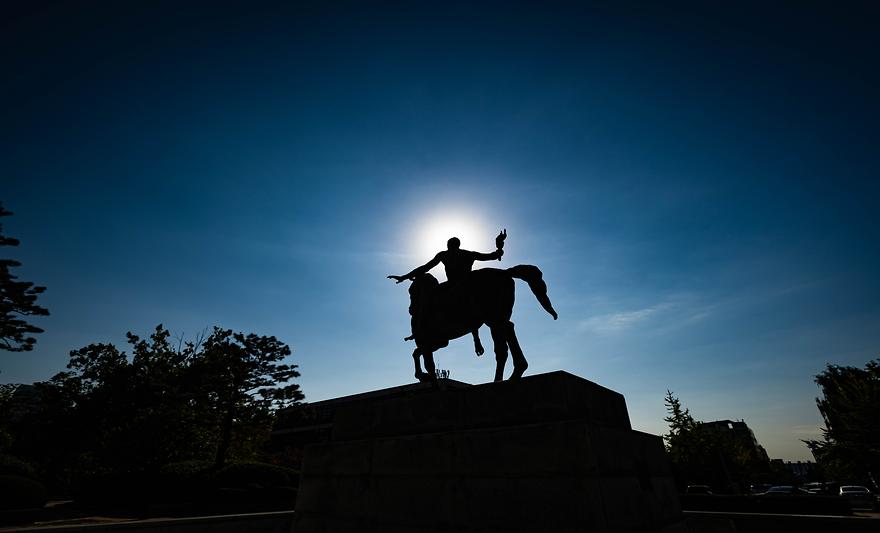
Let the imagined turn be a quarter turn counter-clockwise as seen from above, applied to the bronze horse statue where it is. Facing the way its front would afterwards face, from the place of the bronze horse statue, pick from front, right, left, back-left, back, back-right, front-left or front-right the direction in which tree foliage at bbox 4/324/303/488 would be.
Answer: back-right

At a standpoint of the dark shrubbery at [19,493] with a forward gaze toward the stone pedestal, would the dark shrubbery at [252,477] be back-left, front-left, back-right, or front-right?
front-left

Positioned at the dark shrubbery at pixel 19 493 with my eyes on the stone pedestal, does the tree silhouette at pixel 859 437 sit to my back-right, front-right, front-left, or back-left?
front-left

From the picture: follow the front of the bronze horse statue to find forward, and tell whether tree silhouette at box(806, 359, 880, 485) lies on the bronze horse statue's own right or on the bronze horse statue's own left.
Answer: on the bronze horse statue's own right

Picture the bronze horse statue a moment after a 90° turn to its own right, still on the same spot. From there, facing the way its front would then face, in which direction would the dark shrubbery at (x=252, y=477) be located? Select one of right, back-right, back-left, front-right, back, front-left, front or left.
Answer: front-left

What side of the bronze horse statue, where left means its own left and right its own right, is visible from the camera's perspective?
left

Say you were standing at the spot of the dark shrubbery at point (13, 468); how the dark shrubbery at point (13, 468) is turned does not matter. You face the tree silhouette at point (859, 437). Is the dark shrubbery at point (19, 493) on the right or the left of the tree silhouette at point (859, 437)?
right
